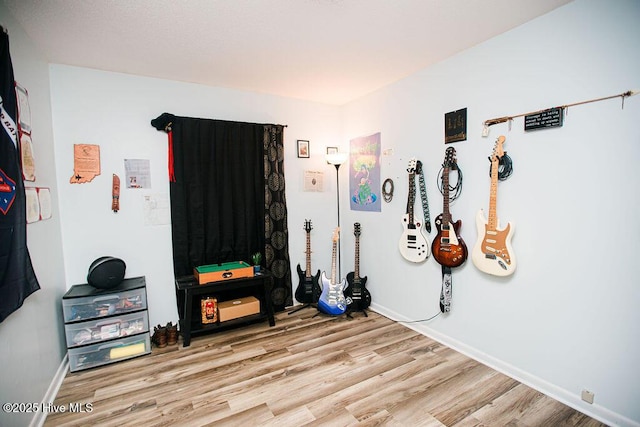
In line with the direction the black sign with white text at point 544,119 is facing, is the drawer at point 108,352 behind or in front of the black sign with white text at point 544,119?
in front

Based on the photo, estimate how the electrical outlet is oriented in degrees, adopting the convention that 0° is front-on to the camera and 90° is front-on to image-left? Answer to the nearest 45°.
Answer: approximately 45°

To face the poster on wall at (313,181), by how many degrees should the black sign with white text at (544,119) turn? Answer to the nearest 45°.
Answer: approximately 45° to its right

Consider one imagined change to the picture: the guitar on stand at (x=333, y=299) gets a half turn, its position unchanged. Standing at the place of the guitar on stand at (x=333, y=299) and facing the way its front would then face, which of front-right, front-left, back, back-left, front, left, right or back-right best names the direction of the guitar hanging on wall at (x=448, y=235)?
back-right

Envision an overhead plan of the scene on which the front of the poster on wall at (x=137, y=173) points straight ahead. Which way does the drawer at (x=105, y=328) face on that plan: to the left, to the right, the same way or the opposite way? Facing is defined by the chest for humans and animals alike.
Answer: the same way

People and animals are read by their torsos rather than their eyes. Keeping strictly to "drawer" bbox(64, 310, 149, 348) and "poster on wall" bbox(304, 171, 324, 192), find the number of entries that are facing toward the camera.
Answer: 2

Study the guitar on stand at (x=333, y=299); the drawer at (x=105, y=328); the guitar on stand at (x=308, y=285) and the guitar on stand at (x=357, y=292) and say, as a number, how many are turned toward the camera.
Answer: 4

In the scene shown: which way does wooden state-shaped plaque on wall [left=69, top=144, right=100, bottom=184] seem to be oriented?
toward the camera

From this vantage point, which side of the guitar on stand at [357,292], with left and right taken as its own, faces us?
front

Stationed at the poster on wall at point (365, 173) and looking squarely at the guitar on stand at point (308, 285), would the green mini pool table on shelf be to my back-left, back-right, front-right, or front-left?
front-left

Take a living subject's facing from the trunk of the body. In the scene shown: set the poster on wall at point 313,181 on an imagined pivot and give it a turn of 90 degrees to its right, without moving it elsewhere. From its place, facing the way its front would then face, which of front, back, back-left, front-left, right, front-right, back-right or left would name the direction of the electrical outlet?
back-left

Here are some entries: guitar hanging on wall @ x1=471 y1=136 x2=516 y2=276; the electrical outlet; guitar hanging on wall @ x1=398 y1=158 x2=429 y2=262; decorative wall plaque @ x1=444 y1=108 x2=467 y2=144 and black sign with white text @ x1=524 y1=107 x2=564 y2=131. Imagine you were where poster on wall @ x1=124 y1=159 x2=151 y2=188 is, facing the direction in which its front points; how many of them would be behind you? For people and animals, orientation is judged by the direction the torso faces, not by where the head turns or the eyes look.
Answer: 0

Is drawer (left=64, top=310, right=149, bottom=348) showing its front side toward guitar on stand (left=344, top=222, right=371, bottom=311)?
no

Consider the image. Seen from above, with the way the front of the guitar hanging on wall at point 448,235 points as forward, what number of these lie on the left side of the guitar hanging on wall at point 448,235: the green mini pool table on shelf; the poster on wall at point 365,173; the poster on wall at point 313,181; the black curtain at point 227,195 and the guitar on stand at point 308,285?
0

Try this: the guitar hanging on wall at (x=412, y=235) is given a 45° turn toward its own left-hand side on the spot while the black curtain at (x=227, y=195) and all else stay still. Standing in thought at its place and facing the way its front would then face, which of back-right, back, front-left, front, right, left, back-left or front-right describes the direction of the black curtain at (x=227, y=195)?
right

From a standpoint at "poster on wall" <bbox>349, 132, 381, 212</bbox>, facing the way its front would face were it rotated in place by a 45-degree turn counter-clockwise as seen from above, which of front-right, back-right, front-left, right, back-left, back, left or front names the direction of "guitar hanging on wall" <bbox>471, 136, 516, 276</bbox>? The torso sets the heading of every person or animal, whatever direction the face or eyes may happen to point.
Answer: front-left

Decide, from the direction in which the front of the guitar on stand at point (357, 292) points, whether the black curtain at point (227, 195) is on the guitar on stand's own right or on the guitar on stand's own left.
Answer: on the guitar on stand's own right

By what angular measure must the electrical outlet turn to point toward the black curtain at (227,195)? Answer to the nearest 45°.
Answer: approximately 45° to its right

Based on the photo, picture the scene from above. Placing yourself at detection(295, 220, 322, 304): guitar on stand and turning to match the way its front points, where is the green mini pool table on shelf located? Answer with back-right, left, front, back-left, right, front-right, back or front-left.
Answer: front-right

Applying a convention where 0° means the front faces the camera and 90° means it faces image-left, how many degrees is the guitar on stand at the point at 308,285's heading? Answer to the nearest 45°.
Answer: approximately 0°
